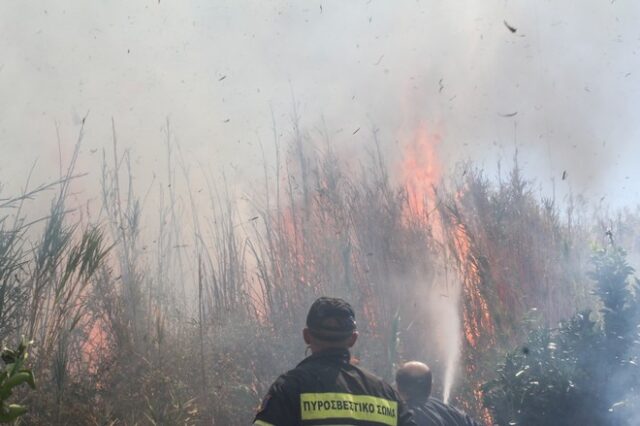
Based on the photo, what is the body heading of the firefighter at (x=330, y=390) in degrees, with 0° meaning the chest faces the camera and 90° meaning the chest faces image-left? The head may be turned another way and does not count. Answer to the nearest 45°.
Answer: approximately 180°

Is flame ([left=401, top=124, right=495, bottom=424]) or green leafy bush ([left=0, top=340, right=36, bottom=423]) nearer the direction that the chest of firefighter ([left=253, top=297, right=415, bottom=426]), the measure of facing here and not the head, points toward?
the flame

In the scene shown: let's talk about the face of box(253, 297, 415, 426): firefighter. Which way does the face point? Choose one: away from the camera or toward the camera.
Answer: away from the camera

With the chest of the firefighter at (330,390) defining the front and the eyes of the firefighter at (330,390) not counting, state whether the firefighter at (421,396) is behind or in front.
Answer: in front

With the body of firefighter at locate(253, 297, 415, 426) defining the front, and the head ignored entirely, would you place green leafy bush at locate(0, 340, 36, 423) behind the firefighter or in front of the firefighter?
behind

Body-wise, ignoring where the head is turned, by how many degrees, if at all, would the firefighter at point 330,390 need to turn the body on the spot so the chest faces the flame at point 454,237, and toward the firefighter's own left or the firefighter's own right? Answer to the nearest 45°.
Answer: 0° — they already face it
